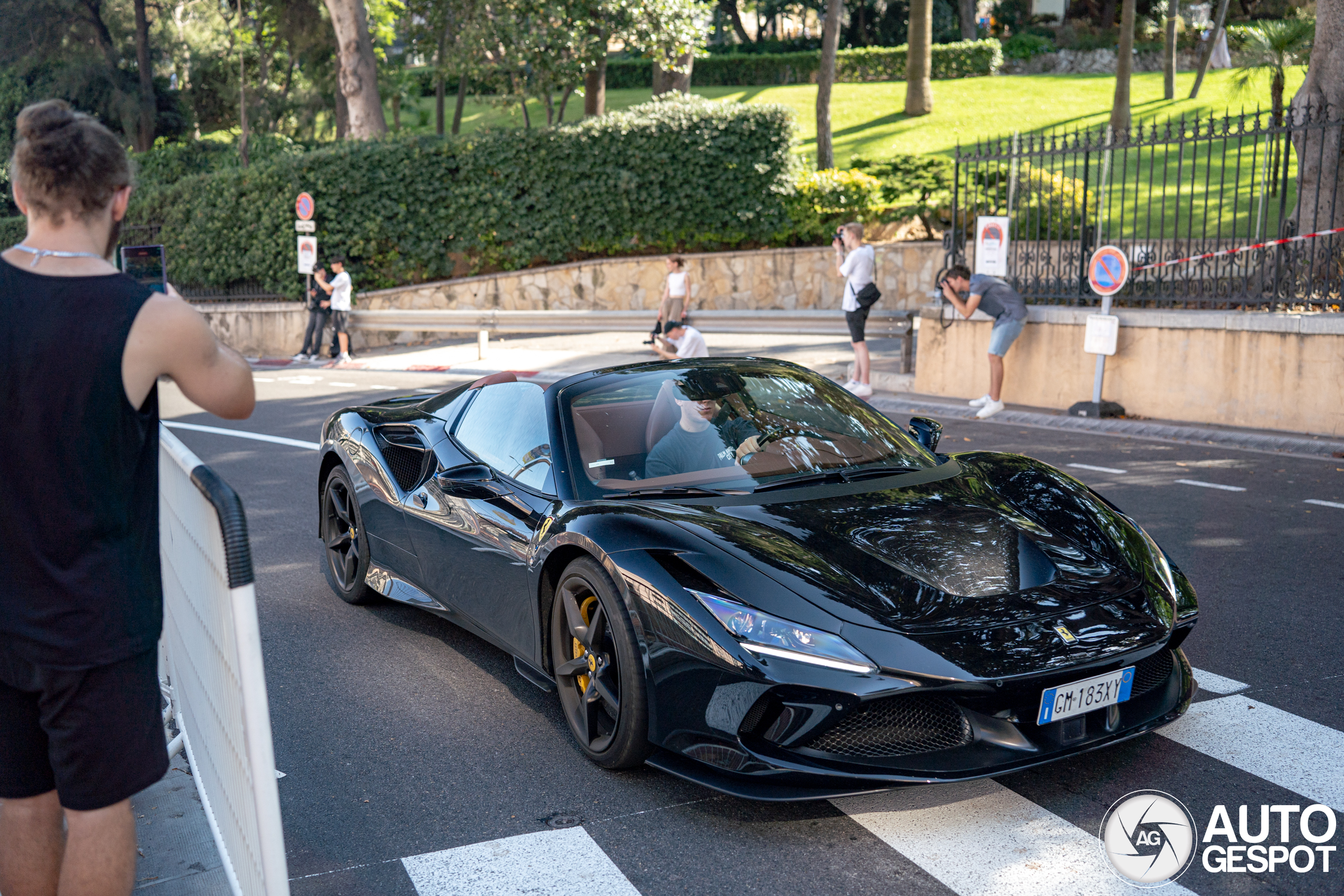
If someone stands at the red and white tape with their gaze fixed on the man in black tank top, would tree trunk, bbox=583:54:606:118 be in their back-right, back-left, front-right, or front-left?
back-right

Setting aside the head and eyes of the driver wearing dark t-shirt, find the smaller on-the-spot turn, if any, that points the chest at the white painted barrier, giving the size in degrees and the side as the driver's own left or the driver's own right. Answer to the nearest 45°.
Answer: approximately 90° to the driver's own right

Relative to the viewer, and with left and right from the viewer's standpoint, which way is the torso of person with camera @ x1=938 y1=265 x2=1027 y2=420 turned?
facing to the left of the viewer

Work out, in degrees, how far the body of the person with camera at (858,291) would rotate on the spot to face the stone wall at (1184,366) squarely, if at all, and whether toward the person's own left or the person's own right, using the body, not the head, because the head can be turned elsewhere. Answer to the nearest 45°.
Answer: approximately 135° to the person's own left

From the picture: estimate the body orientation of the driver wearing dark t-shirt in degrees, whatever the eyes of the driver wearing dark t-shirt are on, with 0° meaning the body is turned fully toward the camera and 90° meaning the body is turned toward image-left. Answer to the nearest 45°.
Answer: approximately 315°

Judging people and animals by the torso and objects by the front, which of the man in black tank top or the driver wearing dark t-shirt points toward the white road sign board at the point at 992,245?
the man in black tank top

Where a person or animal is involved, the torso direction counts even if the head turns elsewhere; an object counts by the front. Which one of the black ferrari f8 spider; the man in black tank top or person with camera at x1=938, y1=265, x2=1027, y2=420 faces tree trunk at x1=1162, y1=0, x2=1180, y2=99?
the man in black tank top

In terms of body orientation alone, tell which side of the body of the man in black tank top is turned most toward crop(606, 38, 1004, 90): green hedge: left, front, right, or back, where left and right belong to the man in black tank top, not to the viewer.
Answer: front

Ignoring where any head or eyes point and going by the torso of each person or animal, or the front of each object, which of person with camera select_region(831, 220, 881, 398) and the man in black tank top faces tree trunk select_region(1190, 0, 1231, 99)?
the man in black tank top

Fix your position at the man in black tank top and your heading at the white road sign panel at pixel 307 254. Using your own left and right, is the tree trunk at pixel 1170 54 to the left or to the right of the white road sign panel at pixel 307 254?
right

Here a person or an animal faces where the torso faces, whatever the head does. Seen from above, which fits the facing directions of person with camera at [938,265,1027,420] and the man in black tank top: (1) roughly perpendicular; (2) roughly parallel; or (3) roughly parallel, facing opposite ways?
roughly perpendicular

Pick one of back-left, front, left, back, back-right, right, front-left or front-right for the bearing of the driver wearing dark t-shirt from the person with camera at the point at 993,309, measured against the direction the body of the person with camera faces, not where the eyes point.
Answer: left

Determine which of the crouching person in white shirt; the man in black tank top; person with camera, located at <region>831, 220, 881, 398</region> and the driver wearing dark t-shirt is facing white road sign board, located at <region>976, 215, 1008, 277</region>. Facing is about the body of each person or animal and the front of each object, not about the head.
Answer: the man in black tank top
